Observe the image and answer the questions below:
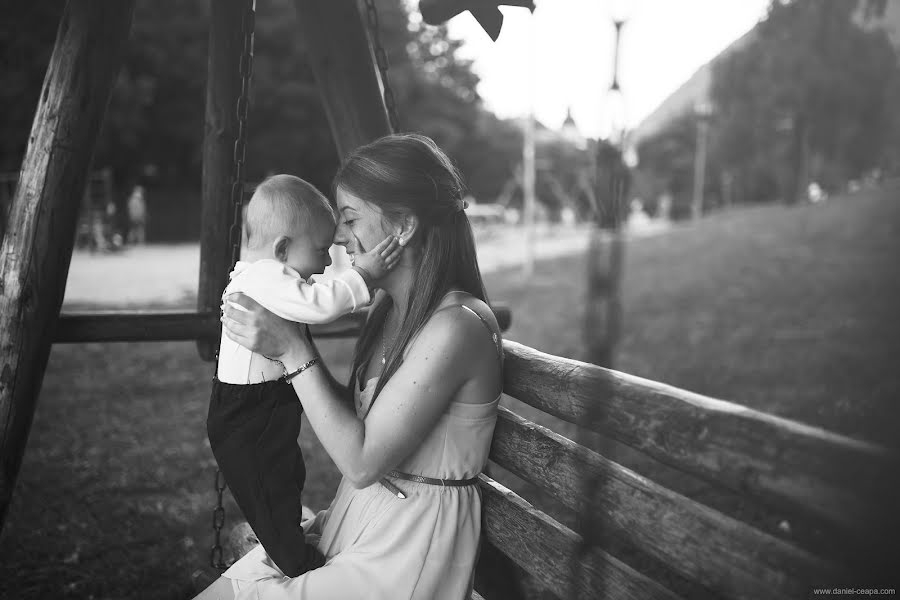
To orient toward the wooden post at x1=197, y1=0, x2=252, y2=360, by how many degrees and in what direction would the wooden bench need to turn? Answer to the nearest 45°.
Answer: approximately 90° to its right

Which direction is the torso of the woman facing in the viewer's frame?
to the viewer's left

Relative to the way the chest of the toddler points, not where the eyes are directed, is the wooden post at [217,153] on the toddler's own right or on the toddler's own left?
on the toddler's own left

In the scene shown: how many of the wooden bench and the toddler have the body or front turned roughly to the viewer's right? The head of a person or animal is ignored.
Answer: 1

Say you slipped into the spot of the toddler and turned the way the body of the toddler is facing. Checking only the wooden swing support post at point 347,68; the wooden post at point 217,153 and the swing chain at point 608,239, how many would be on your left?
2

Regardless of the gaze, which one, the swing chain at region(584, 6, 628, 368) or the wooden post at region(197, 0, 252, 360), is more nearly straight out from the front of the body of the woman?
the wooden post

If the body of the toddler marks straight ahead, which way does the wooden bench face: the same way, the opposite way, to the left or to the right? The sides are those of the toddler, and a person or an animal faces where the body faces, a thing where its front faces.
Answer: the opposite way

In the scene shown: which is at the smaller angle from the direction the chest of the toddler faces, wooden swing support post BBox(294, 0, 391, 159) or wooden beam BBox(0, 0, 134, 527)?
the wooden swing support post

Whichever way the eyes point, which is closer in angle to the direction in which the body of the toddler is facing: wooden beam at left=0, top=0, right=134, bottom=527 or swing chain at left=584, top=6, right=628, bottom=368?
the swing chain

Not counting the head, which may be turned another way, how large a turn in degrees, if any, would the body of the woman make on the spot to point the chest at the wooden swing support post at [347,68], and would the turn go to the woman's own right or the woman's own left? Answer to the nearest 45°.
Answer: approximately 90° to the woman's own right

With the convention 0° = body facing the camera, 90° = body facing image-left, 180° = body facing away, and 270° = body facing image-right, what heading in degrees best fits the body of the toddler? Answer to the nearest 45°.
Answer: approximately 270°

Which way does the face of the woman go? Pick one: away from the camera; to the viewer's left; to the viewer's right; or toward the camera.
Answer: to the viewer's left
